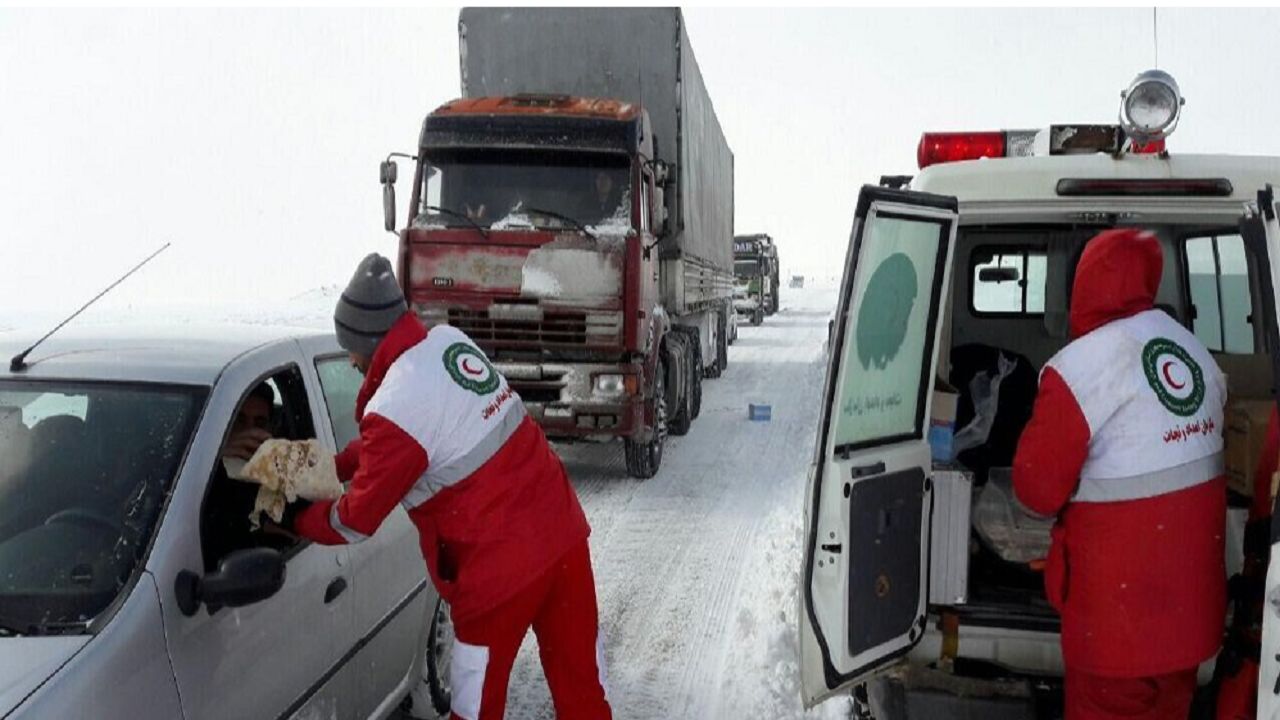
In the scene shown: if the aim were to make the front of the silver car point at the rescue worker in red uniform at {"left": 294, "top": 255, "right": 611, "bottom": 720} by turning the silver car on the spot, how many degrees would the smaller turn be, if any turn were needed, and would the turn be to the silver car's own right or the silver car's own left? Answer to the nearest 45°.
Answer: approximately 135° to the silver car's own left

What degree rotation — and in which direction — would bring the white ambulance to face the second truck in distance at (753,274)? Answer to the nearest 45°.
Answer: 0° — it already faces it

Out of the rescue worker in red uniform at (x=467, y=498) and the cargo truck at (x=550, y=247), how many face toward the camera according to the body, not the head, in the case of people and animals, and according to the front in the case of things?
1

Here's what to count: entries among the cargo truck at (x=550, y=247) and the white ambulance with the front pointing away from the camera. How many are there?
1

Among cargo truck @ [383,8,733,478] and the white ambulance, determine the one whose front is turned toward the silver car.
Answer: the cargo truck

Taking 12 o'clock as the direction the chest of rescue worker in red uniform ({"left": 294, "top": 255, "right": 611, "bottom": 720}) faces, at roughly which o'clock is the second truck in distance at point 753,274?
The second truck in distance is roughly at 2 o'clock from the rescue worker in red uniform.

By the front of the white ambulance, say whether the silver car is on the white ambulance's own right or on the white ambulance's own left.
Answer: on the white ambulance's own left

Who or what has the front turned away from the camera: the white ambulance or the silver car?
the white ambulance

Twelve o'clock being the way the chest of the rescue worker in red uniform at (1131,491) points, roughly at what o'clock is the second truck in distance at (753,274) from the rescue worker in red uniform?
The second truck in distance is roughly at 1 o'clock from the rescue worker in red uniform.

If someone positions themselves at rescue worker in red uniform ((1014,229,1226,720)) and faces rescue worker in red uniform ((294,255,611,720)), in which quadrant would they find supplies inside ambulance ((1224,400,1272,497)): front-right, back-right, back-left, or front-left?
back-right

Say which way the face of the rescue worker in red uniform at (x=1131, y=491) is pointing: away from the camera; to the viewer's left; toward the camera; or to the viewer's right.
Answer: away from the camera

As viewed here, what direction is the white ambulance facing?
away from the camera

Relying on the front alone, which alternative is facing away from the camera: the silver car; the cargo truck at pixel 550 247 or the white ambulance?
the white ambulance

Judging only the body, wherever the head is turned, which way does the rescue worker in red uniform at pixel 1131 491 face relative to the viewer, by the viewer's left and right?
facing away from the viewer and to the left of the viewer
